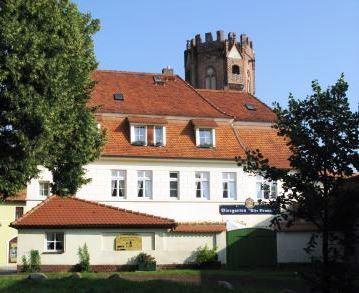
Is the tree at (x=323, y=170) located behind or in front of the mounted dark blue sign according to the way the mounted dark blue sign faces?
in front

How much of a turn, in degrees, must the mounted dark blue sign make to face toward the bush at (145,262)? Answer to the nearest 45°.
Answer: approximately 45° to its right

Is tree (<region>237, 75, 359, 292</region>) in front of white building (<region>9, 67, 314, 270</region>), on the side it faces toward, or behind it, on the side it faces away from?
in front

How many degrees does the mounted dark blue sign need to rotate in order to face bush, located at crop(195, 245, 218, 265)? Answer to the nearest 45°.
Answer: approximately 45° to its right

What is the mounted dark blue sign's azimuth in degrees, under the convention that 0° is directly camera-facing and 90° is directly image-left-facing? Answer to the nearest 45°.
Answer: approximately 0°

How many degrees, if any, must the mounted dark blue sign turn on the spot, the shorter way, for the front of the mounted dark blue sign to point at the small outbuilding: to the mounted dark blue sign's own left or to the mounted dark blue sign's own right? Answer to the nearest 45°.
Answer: approximately 45° to the mounted dark blue sign's own right
